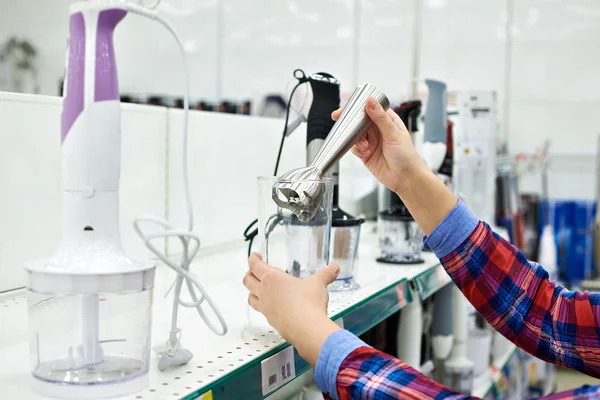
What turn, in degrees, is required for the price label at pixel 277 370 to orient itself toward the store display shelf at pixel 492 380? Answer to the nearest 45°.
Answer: approximately 90° to its left

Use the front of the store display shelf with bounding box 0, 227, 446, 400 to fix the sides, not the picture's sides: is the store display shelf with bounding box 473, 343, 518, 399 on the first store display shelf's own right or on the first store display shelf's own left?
on the first store display shelf's own left

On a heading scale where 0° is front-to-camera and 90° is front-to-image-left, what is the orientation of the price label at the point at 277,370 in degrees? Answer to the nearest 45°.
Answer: approximately 315°

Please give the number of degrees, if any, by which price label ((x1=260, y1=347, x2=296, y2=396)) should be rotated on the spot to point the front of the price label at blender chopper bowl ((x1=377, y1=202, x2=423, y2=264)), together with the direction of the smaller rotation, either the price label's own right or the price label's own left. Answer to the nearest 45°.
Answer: approximately 135° to the price label's own left

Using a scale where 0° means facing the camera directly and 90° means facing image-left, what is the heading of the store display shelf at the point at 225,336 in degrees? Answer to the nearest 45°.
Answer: approximately 315°
